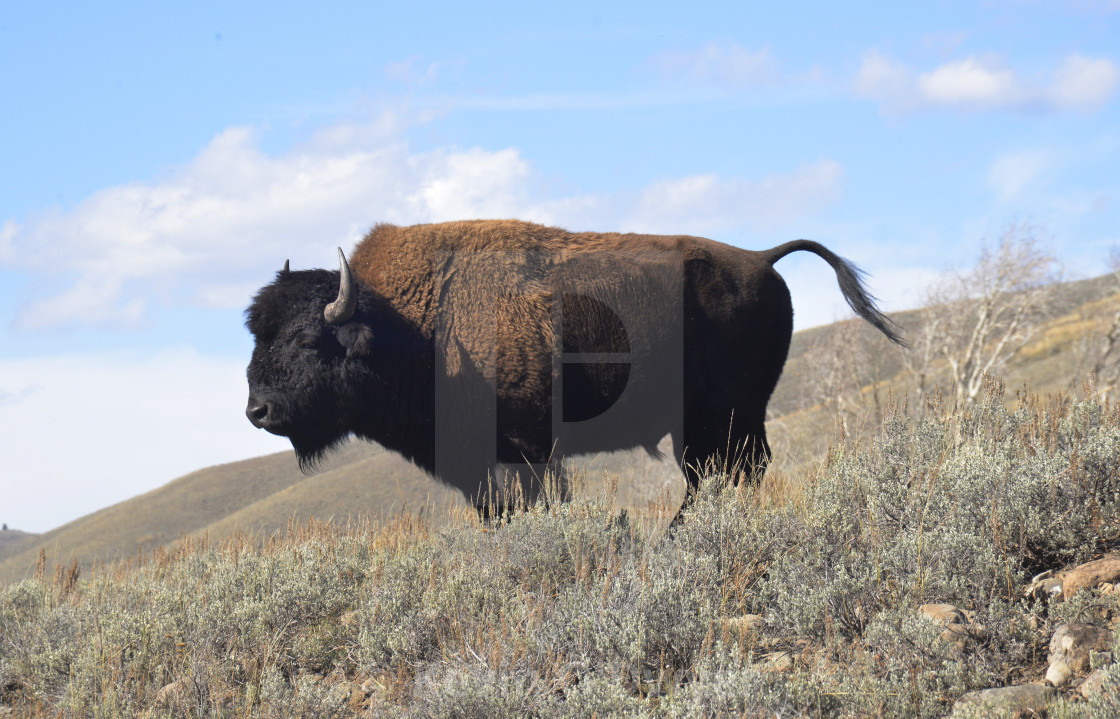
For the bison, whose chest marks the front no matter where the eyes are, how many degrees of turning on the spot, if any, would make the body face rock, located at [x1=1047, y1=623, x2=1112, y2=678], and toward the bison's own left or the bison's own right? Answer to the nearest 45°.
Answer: approximately 135° to the bison's own left

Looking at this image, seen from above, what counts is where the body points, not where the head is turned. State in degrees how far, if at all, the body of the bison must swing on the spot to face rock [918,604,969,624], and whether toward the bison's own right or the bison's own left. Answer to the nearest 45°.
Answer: approximately 135° to the bison's own left

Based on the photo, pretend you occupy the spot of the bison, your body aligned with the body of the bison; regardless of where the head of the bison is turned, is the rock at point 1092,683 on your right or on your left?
on your left

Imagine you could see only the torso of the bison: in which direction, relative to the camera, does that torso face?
to the viewer's left

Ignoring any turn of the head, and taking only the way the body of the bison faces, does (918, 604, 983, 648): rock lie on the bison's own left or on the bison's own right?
on the bison's own left

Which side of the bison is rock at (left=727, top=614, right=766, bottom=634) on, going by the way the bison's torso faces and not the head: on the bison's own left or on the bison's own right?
on the bison's own left

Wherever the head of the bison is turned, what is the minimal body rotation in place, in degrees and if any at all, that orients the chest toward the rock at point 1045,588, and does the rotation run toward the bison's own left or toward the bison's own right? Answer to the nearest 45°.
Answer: approximately 135° to the bison's own left

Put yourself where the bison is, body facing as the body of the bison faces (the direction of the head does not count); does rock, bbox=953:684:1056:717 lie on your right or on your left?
on your left
